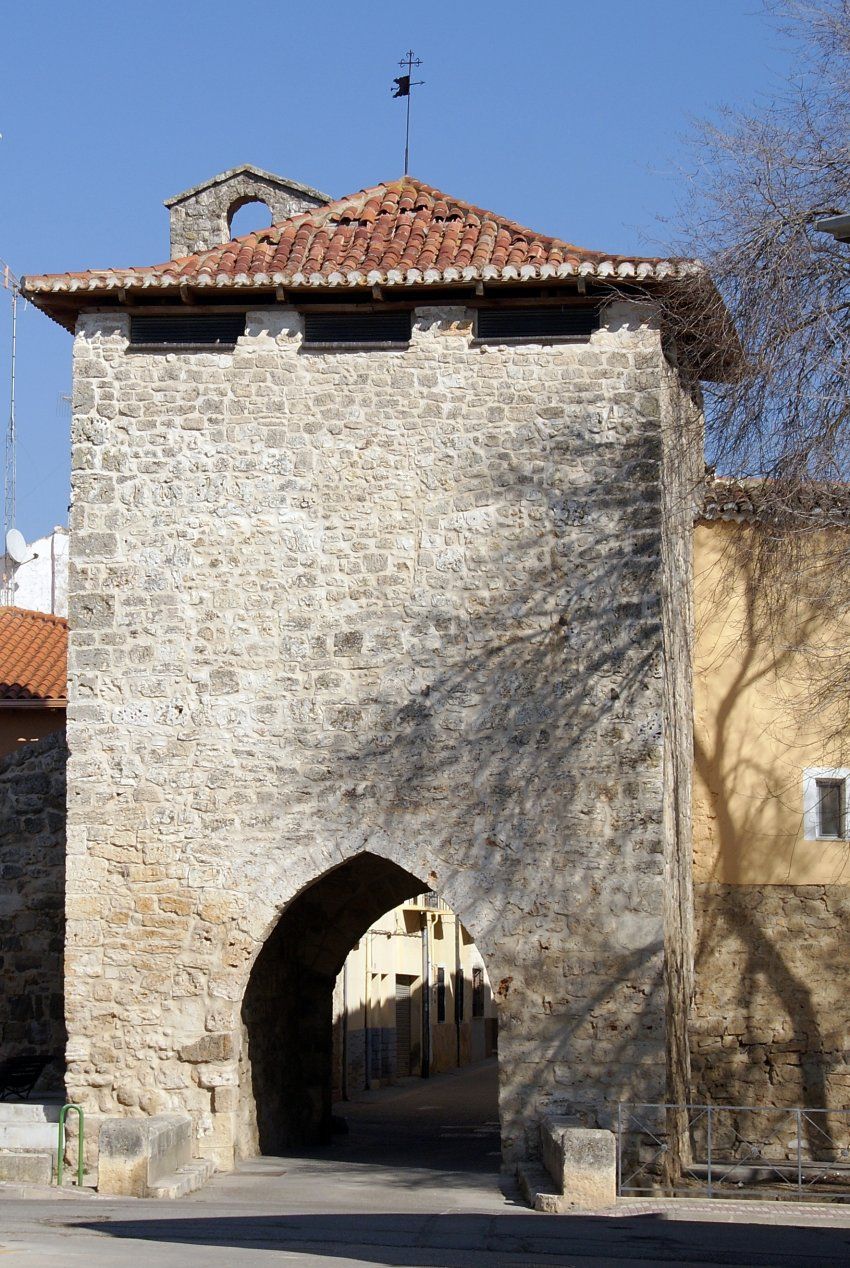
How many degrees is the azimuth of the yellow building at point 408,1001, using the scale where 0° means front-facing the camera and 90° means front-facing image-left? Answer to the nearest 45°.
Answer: approximately 315°

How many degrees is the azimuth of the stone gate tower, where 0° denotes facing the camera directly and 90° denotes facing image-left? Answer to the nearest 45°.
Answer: approximately 0°

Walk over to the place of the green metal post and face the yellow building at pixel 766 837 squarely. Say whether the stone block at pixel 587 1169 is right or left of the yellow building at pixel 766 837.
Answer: right

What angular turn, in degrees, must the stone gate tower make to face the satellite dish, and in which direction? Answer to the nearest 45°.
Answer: approximately 180°

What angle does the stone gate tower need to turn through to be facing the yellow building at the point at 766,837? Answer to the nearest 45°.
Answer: approximately 135° to its left

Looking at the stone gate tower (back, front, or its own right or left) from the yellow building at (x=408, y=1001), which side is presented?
back
